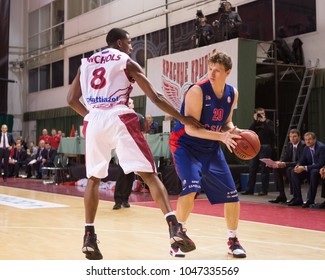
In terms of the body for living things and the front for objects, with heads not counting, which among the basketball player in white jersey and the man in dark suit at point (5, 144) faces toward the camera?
the man in dark suit

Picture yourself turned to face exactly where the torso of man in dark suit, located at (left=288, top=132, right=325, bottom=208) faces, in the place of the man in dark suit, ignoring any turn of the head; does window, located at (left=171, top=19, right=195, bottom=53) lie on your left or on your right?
on your right

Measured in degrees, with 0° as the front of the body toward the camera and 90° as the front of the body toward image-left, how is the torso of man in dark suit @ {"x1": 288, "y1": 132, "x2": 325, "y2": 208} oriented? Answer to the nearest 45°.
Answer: approximately 45°

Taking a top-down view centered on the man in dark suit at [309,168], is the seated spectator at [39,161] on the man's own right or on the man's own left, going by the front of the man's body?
on the man's own right

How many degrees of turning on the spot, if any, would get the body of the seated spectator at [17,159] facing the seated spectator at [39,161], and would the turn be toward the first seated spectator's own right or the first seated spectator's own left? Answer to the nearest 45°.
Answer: approximately 90° to the first seated spectator's own left

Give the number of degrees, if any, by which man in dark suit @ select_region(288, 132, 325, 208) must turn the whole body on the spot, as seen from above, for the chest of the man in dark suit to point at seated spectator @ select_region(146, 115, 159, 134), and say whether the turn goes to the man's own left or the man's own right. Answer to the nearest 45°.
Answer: approximately 90° to the man's own right

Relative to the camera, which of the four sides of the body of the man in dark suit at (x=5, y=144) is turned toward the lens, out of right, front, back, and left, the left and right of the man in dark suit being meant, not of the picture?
front

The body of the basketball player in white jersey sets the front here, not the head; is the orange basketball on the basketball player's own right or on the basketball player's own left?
on the basketball player's own right

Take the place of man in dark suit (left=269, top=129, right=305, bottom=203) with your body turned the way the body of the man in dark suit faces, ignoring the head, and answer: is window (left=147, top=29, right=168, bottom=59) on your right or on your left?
on your right

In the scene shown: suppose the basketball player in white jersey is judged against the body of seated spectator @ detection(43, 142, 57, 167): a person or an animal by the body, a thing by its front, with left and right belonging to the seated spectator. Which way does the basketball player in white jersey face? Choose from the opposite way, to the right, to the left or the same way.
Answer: the opposite way
